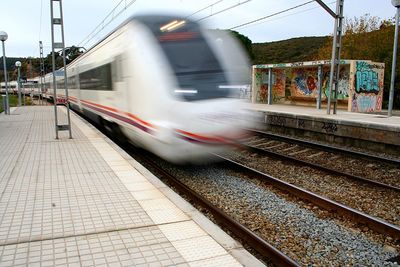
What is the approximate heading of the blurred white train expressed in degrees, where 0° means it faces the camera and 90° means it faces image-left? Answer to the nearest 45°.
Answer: approximately 315°

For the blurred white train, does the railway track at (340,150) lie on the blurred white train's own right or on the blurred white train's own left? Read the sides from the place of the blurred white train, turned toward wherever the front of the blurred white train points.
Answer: on the blurred white train's own left

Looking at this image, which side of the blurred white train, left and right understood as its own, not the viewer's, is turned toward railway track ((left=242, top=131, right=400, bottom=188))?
left

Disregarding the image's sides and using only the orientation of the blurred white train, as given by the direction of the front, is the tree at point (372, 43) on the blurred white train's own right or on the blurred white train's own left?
on the blurred white train's own left
